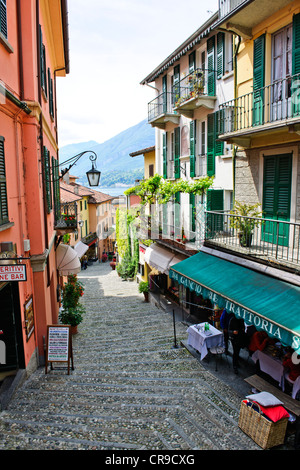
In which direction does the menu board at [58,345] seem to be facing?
toward the camera

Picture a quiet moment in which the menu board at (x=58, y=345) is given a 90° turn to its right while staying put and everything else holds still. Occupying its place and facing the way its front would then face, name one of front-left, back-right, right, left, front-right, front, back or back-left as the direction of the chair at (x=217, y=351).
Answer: back

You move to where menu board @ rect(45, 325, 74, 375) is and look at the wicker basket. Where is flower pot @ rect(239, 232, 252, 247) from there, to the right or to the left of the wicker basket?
left

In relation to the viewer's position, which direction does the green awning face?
facing the viewer and to the left of the viewer

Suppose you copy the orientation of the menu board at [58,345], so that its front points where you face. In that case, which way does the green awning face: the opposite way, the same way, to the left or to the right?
to the right

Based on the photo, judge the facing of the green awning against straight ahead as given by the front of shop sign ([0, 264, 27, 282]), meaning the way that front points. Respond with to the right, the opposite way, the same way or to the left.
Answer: to the right

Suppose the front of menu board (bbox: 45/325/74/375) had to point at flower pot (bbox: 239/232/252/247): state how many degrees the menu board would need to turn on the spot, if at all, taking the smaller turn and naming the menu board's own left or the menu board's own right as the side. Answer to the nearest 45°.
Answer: approximately 90° to the menu board's own left

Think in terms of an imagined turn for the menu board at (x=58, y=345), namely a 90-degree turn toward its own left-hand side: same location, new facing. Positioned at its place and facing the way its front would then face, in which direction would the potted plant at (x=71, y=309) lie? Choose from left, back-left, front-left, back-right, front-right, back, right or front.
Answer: left

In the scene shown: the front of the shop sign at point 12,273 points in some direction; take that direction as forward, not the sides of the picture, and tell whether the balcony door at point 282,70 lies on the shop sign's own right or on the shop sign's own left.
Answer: on the shop sign's own left

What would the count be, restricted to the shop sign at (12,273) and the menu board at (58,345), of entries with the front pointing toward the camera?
2

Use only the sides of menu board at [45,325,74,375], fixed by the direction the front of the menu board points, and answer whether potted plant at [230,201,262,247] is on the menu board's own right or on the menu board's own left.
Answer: on the menu board's own left
